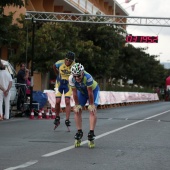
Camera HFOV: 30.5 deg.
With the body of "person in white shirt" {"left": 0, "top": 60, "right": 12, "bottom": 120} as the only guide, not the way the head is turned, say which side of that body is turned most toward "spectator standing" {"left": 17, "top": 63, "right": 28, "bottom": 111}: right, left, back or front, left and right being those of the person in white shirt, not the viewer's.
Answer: front

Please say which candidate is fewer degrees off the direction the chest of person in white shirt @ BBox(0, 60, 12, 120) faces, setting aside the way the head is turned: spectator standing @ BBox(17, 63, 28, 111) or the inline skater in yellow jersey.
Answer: the spectator standing

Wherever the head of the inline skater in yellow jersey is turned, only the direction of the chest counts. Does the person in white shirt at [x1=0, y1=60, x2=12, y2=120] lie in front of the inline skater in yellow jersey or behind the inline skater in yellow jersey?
behind

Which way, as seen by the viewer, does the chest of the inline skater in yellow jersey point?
toward the camera

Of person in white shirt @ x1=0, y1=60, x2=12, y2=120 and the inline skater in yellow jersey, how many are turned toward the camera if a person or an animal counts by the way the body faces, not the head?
1

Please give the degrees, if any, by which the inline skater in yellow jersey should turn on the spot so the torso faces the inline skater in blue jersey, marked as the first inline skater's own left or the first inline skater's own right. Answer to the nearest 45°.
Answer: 0° — they already face them
